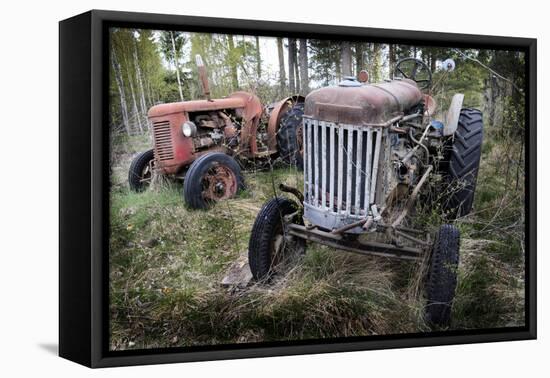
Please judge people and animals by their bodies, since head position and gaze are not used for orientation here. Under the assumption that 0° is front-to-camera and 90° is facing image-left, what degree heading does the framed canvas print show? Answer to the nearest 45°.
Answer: approximately 315°
